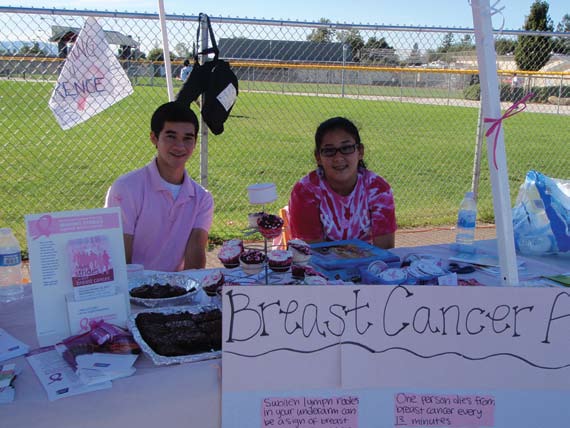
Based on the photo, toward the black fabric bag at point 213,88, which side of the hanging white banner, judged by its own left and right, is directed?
left

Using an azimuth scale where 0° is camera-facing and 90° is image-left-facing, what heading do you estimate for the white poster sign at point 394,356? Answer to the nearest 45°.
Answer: approximately 0°

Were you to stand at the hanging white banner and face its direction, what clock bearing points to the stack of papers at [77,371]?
The stack of papers is roughly at 12 o'clock from the hanging white banner.

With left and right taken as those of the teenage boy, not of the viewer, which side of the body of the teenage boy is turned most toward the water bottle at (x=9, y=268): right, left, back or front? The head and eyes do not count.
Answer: right

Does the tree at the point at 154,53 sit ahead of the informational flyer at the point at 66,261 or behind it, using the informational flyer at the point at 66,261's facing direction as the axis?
behind

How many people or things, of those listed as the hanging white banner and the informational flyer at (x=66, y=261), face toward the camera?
2

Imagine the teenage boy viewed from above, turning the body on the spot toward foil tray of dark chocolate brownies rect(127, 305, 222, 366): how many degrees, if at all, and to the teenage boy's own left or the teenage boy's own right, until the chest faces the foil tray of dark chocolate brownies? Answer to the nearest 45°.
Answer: approximately 45° to the teenage boy's own right

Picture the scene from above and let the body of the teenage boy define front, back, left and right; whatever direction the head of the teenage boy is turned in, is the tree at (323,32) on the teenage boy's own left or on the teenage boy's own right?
on the teenage boy's own left
